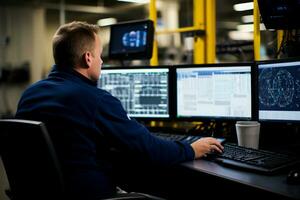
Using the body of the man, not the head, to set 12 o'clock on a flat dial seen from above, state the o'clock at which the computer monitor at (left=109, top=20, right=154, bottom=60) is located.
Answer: The computer monitor is roughly at 11 o'clock from the man.

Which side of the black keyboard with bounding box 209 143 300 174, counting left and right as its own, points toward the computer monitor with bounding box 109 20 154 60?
right

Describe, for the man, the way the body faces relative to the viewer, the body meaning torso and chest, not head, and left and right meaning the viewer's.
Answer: facing away from the viewer and to the right of the viewer

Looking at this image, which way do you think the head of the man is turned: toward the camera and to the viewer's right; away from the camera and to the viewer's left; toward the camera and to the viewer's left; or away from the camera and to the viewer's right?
away from the camera and to the viewer's right

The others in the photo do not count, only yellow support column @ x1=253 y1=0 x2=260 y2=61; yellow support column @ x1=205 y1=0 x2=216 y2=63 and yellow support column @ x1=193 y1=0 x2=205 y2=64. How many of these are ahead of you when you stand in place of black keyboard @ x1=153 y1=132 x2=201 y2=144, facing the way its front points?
0

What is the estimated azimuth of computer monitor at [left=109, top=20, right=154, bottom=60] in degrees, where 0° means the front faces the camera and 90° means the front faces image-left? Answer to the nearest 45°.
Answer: approximately 45°

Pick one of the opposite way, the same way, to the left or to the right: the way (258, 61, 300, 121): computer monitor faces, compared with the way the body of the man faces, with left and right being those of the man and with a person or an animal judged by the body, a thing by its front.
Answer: the opposite way

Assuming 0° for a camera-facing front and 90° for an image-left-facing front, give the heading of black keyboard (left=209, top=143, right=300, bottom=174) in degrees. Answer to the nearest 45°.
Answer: approximately 45°

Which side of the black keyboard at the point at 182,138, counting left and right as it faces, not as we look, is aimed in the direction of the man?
front

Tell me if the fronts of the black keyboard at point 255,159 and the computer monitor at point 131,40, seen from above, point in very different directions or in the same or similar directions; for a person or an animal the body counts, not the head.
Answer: same or similar directions

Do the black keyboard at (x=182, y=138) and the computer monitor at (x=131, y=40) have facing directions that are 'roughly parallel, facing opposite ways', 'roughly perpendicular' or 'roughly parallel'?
roughly parallel

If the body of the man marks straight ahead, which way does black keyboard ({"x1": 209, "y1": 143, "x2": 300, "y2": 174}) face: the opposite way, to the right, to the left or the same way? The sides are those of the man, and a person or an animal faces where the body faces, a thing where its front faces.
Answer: the opposite way

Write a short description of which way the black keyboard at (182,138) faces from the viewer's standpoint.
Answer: facing the viewer and to the left of the viewer

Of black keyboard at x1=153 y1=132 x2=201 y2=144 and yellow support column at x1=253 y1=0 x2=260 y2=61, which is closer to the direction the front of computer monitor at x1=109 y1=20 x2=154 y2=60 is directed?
the black keyboard

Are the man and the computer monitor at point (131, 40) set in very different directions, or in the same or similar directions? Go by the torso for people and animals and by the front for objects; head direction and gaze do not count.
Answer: very different directions

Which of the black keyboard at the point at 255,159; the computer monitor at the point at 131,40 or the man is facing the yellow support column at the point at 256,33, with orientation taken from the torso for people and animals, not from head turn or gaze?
the man

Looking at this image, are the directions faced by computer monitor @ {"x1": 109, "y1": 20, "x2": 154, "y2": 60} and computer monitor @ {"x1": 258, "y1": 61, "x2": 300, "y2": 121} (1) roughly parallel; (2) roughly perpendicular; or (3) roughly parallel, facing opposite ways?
roughly parallel
